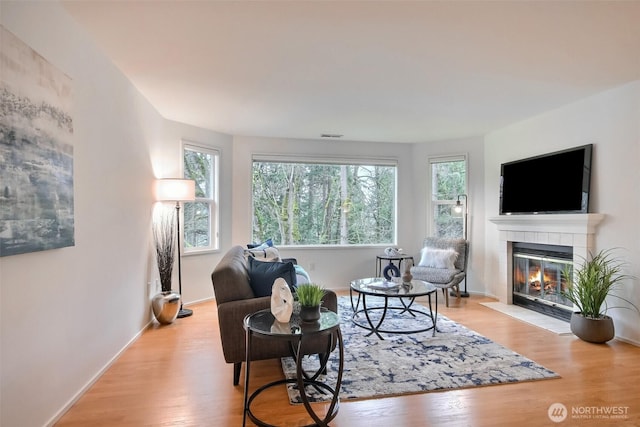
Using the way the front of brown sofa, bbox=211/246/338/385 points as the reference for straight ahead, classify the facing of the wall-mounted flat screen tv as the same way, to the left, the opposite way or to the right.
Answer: the opposite way

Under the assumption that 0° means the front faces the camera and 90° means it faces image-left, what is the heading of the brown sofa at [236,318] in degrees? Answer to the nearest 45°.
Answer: approximately 270°

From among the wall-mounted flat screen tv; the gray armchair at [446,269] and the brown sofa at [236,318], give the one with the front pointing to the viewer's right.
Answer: the brown sofa at [236,318]

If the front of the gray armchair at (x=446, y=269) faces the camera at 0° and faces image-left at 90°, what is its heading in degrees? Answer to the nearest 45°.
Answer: approximately 45°

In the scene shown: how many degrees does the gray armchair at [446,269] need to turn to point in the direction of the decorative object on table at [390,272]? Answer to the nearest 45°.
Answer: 0° — it already faces it

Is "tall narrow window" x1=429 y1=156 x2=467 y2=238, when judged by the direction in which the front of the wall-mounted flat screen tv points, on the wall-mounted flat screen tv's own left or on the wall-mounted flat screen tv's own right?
on the wall-mounted flat screen tv's own right

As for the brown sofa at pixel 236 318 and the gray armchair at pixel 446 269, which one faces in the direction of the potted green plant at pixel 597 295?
the brown sofa at pixel 236 318

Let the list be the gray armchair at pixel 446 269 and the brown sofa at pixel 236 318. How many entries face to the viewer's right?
1

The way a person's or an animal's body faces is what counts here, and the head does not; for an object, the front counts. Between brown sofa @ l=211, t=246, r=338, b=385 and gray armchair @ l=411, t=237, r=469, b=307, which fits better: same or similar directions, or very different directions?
very different directions
